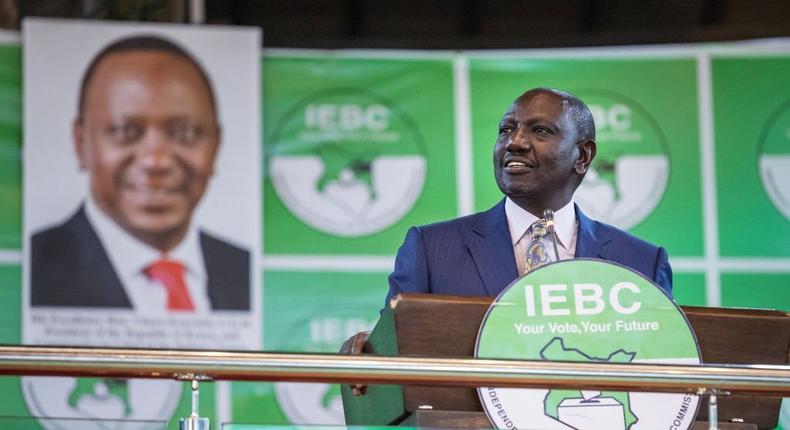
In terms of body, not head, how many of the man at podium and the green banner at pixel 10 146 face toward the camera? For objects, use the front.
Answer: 2

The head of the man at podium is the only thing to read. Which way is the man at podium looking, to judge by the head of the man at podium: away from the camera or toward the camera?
toward the camera

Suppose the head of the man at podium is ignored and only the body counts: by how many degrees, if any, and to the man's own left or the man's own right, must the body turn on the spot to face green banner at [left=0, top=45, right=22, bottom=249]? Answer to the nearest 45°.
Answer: approximately 135° to the man's own right

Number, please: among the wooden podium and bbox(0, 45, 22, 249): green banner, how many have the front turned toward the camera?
2

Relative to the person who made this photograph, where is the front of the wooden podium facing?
facing the viewer

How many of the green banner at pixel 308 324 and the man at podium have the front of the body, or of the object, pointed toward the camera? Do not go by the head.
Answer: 2

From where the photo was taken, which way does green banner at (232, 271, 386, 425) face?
toward the camera

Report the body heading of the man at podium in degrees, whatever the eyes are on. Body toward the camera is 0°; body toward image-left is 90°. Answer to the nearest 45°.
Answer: approximately 0°

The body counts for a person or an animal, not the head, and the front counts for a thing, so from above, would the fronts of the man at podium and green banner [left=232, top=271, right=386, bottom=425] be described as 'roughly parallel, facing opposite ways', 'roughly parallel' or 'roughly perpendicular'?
roughly parallel

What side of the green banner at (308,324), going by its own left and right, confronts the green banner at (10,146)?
right

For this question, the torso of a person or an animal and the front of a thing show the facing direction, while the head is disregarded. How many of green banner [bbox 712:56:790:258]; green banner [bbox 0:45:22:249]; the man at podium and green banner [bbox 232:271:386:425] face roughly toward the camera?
4

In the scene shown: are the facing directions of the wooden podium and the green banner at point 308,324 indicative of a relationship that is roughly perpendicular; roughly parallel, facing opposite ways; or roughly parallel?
roughly parallel

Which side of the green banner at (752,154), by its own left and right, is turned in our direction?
front

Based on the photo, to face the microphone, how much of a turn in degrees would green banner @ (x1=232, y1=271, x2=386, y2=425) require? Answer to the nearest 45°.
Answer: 0° — it already faces it
